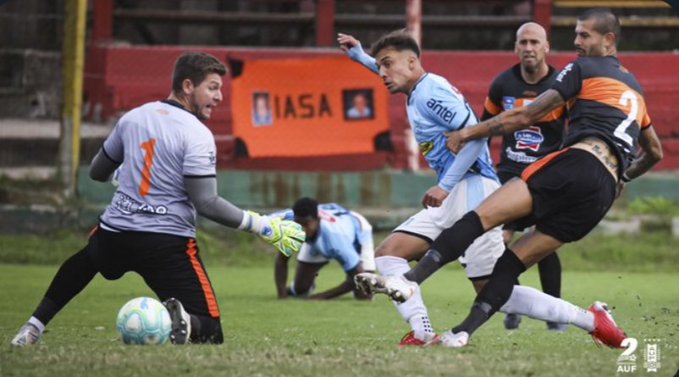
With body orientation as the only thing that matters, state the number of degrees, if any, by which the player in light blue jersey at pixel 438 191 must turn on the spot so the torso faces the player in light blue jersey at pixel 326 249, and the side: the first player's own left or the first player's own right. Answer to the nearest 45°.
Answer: approximately 90° to the first player's own right

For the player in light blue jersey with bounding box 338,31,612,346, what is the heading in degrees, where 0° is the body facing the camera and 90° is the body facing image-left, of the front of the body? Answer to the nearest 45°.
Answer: approximately 90°

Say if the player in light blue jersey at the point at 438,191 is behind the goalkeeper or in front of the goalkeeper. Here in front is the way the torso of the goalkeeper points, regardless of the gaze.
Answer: in front

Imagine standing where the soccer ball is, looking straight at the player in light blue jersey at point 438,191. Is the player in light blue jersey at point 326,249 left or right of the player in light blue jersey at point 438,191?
left

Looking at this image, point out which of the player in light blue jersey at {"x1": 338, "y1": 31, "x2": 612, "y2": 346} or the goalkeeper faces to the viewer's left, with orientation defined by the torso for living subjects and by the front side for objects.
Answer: the player in light blue jersey

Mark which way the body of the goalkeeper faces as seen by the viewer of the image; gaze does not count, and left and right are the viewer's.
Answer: facing away from the viewer and to the right of the viewer

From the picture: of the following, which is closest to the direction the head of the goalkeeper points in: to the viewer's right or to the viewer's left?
to the viewer's right

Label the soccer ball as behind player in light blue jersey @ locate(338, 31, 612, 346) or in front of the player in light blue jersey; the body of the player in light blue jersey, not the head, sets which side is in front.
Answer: in front
